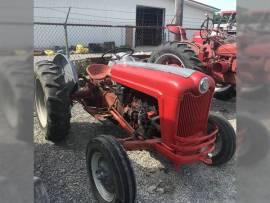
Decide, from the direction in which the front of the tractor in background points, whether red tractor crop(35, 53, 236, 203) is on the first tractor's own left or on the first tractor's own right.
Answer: on the first tractor's own right

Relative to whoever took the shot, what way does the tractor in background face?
facing the viewer and to the right of the viewer

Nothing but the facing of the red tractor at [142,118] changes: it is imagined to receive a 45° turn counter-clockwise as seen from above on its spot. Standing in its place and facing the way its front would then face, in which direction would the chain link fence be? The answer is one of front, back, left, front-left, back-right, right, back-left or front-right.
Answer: left

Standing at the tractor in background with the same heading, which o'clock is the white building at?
The white building is roughly at 7 o'clock from the tractor in background.

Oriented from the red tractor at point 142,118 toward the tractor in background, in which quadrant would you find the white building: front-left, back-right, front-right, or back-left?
front-left

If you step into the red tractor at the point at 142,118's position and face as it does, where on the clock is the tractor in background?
The tractor in background is roughly at 8 o'clock from the red tractor.

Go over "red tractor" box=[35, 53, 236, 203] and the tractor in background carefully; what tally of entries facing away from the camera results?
0
